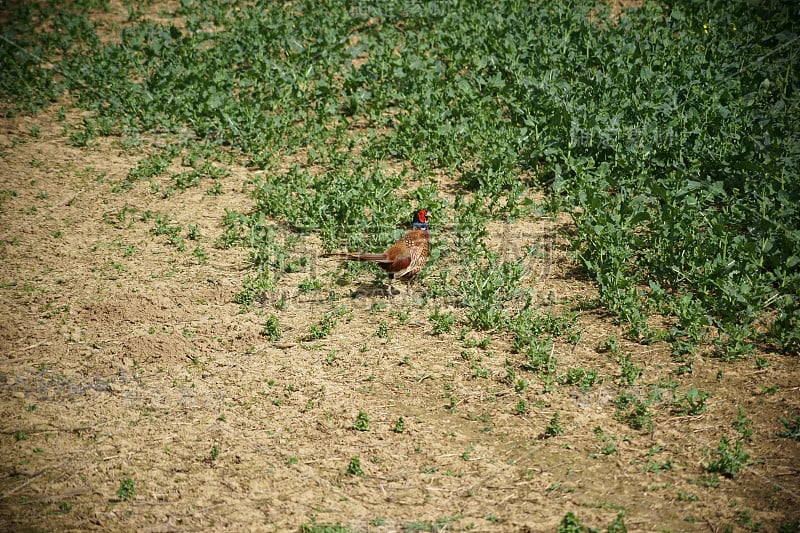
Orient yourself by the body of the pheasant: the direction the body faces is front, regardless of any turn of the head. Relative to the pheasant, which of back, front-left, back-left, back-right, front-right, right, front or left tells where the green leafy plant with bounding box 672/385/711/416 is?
front-right

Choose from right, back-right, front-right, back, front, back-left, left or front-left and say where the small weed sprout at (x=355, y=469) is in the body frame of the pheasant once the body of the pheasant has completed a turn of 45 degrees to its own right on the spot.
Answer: front-right

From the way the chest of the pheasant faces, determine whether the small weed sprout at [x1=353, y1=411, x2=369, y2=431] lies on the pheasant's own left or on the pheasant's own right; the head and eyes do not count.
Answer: on the pheasant's own right

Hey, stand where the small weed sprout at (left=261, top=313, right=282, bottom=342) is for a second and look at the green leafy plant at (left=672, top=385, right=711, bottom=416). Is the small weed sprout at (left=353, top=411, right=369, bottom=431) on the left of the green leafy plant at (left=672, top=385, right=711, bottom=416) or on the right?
right

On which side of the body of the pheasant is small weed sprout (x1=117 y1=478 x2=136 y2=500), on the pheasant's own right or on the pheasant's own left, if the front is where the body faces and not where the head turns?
on the pheasant's own right

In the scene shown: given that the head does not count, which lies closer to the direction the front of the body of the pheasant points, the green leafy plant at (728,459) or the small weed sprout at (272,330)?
the green leafy plant

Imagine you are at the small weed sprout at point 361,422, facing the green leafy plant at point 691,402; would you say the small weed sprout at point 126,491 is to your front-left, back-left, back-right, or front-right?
back-right

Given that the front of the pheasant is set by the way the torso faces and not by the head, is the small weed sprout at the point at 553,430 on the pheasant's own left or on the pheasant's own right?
on the pheasant's own right

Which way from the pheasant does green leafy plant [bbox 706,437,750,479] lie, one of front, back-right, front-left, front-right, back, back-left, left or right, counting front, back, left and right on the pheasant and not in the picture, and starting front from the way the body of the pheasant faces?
front-right

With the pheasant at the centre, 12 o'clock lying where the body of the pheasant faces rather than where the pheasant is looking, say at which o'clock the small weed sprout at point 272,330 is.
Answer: The small weed sprout is roughly at 5 o'clock from the pheasant.

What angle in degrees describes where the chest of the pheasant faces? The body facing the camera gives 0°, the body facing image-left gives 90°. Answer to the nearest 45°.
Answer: approximately 270°
